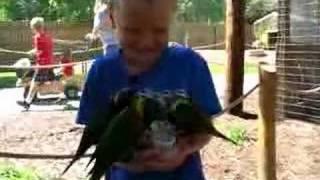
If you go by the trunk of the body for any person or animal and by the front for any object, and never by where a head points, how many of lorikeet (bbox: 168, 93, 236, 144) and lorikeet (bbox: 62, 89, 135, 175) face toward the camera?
0

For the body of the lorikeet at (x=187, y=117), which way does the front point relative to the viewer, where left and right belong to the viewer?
facing to the left of the viewer

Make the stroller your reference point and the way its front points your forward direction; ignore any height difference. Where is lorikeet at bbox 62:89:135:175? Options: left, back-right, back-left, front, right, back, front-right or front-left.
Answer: left

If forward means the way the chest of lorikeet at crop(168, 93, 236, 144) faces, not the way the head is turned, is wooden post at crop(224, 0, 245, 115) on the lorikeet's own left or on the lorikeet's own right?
on the lorikeet's own right

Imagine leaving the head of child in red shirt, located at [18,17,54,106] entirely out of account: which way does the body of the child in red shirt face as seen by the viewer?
to the viewer's left

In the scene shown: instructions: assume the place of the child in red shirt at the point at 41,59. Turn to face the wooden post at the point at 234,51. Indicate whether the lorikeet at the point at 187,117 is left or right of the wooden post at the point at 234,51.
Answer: right

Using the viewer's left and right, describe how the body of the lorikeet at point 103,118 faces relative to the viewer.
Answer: facing to the right of the viewer
